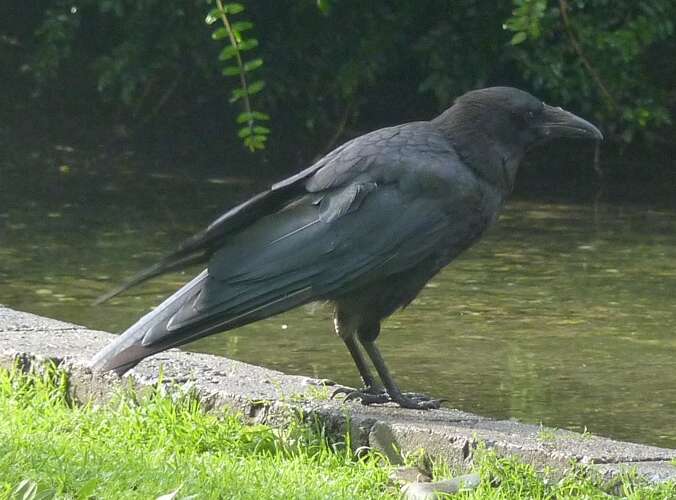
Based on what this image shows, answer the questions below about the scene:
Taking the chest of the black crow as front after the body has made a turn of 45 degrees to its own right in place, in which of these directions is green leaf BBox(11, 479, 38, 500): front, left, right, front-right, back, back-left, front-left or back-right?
right

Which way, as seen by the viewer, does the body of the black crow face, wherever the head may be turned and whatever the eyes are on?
to the viewer's right

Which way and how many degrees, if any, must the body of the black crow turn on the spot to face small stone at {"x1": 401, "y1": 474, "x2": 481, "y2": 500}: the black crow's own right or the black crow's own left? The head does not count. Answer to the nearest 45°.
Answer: approximately 90° to the black crow's own right
